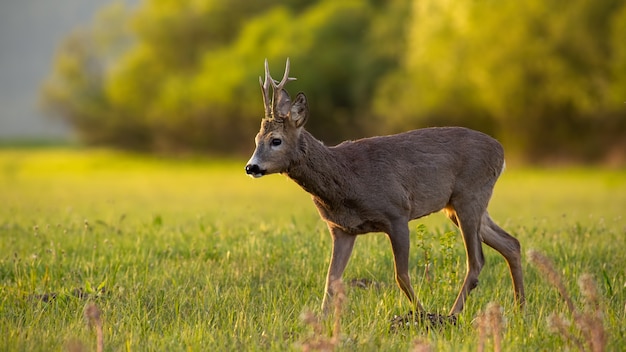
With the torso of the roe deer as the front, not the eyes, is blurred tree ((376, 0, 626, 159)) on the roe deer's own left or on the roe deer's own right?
on the roe deer's own right

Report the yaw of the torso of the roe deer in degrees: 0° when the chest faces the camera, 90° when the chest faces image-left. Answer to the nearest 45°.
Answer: approximately 90°
